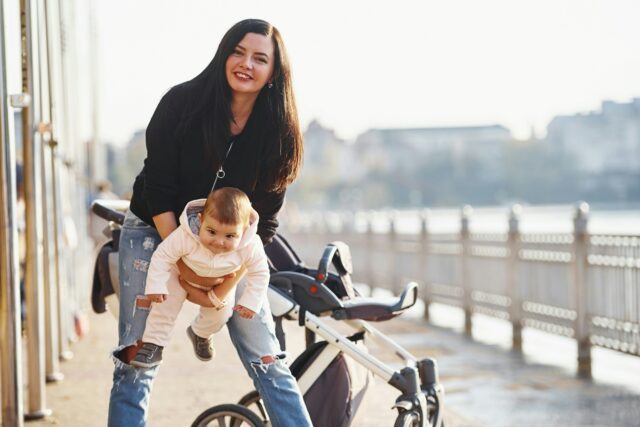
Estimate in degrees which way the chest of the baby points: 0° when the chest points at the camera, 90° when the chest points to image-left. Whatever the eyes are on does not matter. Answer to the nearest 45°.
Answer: approximately 0°

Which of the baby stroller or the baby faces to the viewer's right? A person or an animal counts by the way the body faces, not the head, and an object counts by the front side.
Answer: the baby stroller

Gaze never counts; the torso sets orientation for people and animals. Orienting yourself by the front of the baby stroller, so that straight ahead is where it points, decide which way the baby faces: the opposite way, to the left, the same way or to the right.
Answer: to the right

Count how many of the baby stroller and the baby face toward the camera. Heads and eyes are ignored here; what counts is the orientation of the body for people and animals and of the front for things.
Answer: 1

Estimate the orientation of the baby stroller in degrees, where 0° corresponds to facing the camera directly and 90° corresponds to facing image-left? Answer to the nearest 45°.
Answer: approximately 270°

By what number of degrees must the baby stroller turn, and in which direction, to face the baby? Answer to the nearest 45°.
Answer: approximately 135° to its right
